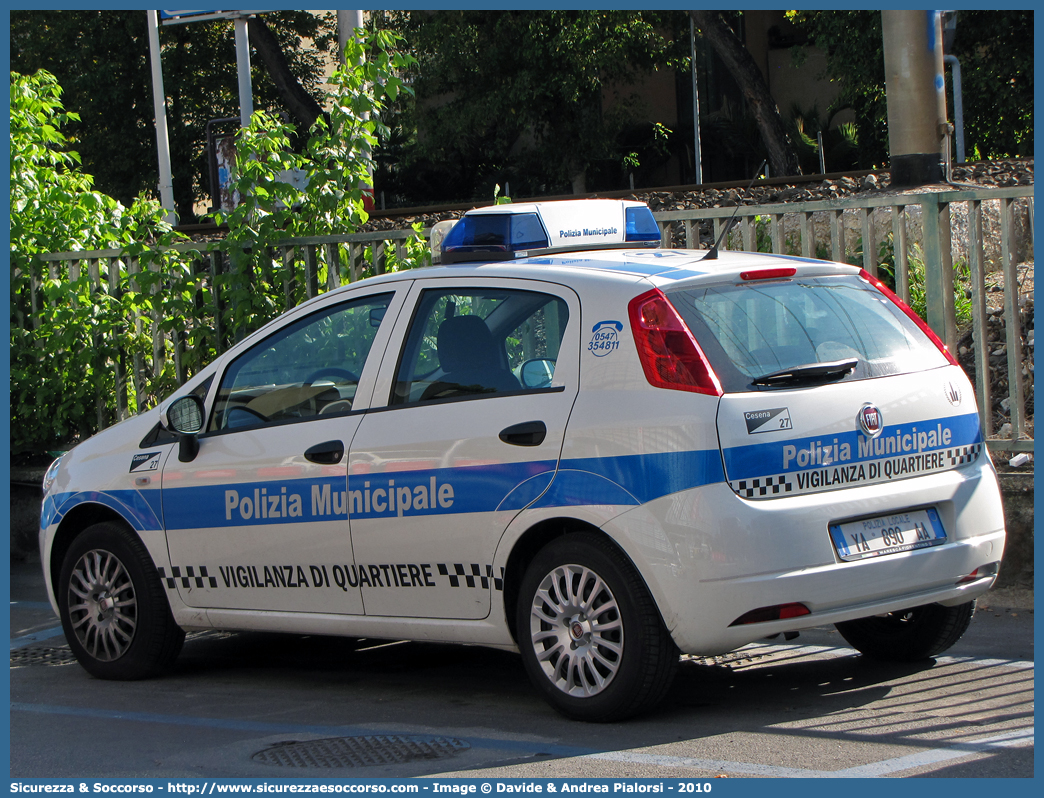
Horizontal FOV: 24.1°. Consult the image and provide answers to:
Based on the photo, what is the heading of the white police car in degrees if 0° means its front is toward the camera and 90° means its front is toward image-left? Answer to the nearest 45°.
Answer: approximately 135°

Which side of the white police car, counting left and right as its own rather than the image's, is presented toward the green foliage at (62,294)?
front

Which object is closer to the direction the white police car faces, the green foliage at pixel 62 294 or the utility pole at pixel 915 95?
the green foliage

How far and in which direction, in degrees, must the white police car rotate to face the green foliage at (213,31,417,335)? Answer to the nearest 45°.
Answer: approximately 45° to its right

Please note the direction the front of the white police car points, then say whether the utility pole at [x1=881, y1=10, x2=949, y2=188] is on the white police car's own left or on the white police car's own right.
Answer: on the white police car's own right
